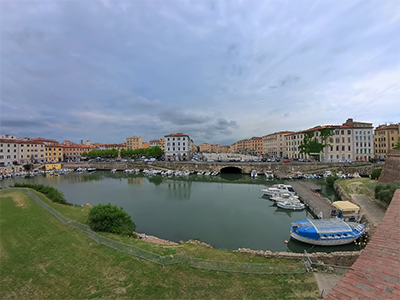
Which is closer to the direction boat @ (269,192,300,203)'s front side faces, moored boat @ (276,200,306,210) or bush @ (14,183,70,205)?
the bush

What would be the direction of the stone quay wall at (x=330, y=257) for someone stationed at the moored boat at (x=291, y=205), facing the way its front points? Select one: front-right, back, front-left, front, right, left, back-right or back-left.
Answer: left

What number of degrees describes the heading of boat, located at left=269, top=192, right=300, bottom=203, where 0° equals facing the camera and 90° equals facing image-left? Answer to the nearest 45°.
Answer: approximately 90°

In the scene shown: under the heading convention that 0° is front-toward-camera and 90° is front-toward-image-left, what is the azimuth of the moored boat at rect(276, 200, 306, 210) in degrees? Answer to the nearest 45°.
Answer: approximately 90°

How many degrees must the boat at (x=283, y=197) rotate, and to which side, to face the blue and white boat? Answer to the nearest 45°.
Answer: approximately 90° to its left

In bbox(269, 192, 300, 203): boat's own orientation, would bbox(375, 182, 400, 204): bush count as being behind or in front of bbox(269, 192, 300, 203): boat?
behind

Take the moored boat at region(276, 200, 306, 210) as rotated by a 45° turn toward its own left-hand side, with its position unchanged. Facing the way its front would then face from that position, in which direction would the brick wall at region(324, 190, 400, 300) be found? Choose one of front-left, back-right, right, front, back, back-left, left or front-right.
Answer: front-left

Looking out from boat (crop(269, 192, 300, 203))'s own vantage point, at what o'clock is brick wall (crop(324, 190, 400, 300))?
The brick wall is roughly at 9 o'clock from the boat.

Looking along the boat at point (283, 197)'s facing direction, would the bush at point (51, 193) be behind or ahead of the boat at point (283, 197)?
ahead

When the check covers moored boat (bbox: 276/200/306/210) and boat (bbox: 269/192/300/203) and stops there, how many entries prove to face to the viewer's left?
2
